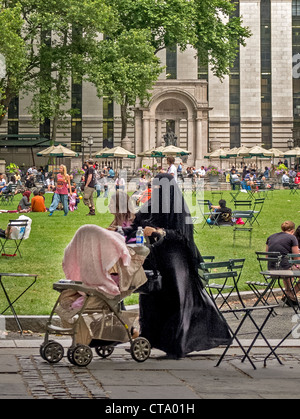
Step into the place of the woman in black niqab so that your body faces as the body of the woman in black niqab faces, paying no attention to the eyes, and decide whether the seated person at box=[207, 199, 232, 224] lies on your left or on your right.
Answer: on your right

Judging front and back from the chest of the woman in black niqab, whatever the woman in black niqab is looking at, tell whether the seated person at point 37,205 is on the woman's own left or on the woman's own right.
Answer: on the woman's own right

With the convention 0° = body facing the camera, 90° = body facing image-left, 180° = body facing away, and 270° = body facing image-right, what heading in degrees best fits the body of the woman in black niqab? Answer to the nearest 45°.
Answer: approximately 90°

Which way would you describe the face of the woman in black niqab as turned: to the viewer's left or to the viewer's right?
to the viewer's left

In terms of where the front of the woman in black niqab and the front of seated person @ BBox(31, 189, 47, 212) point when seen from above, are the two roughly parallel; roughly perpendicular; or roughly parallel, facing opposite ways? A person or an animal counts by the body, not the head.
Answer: roughly perpendicular

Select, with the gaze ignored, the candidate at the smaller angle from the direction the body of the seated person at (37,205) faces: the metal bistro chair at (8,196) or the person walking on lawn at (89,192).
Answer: the metal bistro chair

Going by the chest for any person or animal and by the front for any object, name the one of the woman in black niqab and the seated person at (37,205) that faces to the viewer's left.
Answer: the woman in black niqab

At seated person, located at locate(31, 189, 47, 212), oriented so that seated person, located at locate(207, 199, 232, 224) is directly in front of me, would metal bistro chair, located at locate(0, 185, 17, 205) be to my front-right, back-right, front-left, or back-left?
back-left

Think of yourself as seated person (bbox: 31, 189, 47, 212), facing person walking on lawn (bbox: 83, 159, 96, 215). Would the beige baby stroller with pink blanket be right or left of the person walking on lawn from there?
right
